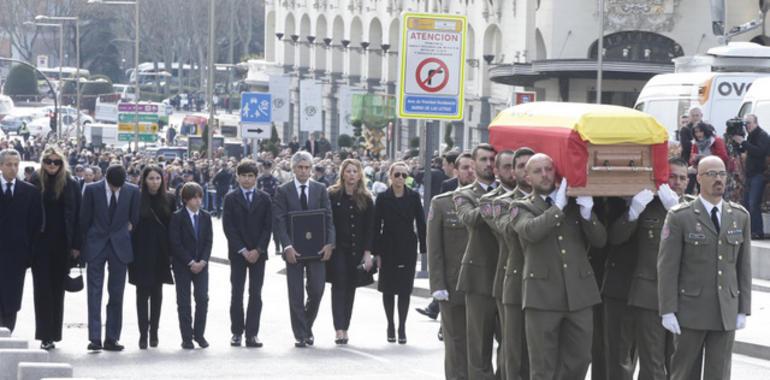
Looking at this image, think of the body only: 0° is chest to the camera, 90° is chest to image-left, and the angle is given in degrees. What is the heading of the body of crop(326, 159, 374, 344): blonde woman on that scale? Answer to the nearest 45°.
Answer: approximately 0°

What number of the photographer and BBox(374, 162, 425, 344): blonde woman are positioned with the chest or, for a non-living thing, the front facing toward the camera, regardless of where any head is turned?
1

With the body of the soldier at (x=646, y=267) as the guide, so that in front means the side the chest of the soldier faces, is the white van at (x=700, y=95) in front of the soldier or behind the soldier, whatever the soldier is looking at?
behind
